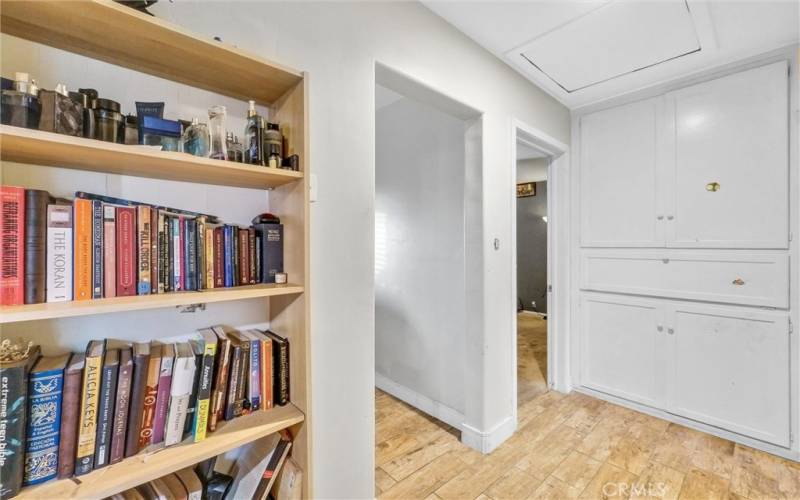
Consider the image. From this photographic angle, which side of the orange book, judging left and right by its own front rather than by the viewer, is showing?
right

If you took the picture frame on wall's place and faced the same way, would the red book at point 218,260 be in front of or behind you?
in front

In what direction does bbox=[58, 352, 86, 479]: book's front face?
to the viewer's right

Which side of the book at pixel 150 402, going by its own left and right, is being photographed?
right

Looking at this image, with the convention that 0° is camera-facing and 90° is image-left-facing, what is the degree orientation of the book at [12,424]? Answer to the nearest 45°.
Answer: approximately 270°

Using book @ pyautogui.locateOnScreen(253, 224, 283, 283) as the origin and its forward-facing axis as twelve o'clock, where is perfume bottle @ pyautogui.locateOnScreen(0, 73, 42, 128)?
The perfume bottle is roughly at 3 o'clock from the book.
